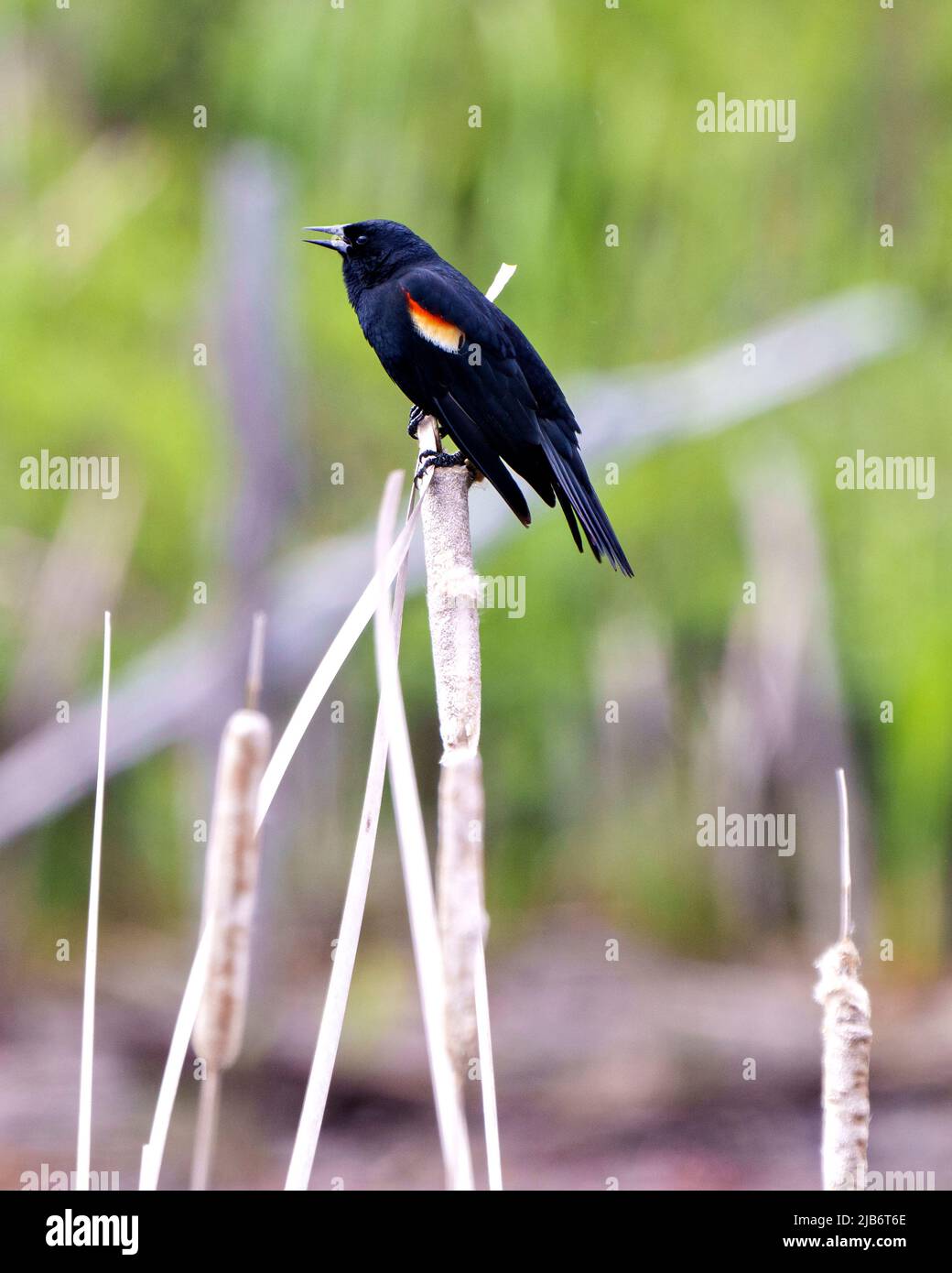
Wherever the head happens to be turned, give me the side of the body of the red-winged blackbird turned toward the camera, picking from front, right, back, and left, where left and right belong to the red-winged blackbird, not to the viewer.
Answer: left

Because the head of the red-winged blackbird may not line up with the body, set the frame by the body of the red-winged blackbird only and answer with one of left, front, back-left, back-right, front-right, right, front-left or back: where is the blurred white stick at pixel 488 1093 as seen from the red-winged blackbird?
left
